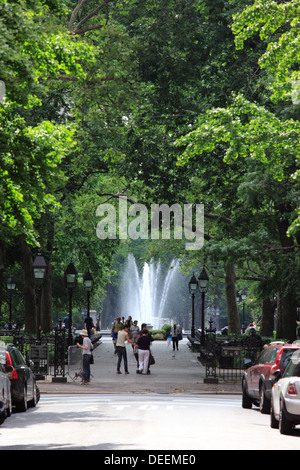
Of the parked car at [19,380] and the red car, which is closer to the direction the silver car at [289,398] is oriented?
the red car

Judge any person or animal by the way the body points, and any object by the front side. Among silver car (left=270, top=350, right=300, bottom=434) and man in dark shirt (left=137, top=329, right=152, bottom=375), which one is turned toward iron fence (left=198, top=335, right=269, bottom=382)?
the silver car

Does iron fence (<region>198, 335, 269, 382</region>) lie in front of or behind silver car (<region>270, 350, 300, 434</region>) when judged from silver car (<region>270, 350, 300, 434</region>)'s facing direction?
in front

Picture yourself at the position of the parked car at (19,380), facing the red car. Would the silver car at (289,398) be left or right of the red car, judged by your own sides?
right
